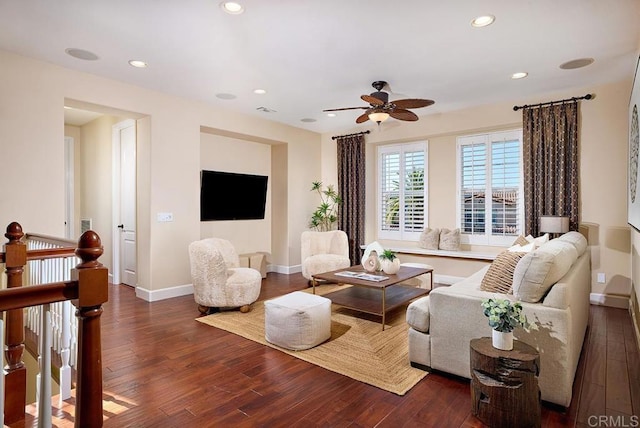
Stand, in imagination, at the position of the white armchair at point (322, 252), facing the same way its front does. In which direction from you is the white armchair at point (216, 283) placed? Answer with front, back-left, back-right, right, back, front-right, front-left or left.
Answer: right

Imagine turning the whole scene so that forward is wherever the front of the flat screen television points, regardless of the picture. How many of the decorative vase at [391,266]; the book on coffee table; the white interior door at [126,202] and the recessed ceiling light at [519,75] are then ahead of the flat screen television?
3

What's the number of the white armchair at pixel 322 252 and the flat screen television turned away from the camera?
0

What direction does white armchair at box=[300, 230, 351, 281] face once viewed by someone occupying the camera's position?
facing the viewer and to the right of the viewer

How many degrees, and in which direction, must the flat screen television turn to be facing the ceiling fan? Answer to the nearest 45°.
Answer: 0° — it already faces it

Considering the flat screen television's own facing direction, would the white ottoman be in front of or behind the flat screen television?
in front

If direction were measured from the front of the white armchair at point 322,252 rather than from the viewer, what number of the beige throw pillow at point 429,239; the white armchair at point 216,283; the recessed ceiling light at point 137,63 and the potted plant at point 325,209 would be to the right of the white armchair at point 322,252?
2

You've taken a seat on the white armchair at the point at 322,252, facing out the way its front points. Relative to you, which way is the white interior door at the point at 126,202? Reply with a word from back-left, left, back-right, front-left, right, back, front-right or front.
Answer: back-right

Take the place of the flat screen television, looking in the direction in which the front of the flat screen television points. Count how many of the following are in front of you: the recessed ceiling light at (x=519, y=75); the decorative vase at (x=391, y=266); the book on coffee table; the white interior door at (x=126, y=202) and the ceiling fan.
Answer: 4

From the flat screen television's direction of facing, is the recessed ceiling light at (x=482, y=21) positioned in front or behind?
in front
